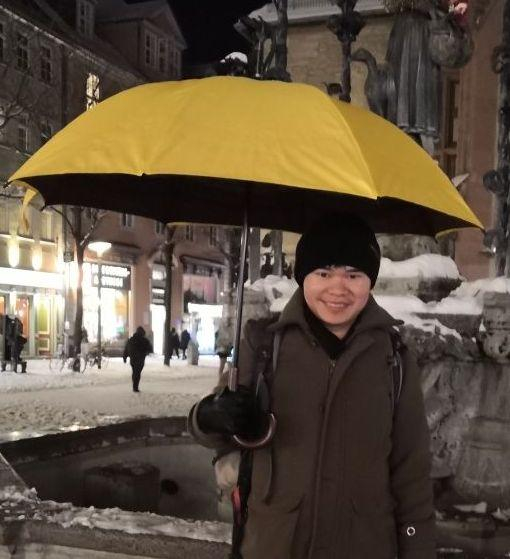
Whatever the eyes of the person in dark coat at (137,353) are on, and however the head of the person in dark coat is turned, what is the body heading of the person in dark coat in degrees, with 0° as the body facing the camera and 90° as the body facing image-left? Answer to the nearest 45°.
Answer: approximately 180°

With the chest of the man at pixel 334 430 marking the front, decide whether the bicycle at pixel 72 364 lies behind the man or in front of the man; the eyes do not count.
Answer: behind

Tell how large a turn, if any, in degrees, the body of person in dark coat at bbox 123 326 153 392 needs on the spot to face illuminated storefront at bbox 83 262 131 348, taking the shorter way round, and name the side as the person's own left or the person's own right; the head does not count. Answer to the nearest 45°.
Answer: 0° — they already face it

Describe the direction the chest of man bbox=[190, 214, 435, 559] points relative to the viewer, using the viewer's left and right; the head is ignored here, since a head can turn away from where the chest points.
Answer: facing the viewer

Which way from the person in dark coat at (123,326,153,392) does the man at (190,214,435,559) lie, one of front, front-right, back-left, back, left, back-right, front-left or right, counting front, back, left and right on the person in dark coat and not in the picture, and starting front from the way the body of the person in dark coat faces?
back

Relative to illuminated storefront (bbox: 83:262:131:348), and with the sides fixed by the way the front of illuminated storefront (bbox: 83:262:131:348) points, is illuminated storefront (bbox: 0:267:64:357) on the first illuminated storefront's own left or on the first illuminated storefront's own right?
on the first illuminated storefront's own right

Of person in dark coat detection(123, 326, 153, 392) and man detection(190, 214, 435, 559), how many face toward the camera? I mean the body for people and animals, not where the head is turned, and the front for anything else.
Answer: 1

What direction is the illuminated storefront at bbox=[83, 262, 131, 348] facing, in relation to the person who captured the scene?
facing the viewer and to the right of the viewer
